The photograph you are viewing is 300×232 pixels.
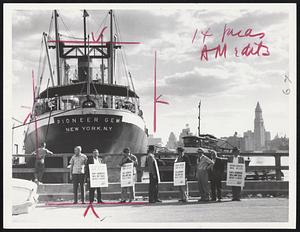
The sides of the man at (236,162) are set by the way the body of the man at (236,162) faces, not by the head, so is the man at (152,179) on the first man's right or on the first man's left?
on the first man's right

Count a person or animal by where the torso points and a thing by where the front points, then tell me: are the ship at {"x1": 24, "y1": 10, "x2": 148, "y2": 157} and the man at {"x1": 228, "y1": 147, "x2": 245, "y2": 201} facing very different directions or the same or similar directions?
very different directions

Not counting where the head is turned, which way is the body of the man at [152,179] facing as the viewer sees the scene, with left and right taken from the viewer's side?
facing to the right of the viewer

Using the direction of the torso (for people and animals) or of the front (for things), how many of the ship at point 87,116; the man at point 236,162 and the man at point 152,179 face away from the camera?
1

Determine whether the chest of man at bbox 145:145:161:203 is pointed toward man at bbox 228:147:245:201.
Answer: yes

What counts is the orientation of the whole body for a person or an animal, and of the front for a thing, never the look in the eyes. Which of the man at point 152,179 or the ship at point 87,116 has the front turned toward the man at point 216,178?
the man at point 152,179

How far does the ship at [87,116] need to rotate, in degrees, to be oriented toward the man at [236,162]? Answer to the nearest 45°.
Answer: approximately 180°

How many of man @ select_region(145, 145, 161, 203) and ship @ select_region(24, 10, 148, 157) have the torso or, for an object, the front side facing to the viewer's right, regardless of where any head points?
1

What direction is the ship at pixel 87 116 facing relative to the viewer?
away from the camera

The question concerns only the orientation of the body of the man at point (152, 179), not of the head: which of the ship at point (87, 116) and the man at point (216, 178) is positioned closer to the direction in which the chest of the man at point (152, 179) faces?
the man

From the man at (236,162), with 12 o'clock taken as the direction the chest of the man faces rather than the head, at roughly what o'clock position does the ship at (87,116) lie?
The ship is roughly at 5 o'clock from the man.

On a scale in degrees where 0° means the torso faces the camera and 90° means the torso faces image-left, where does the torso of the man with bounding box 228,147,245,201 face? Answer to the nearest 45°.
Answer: approximately 0°
